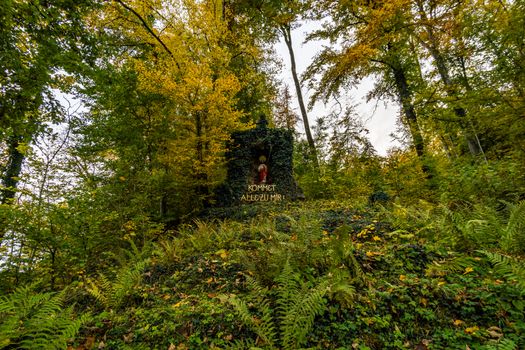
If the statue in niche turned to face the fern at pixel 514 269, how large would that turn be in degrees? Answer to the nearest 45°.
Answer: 0° — it already faces it

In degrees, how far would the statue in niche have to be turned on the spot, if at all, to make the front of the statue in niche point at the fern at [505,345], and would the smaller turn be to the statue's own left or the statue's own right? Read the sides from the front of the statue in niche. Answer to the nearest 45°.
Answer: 0° — it already faces it

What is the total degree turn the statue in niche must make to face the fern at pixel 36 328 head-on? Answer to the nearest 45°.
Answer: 0° — it already faces it

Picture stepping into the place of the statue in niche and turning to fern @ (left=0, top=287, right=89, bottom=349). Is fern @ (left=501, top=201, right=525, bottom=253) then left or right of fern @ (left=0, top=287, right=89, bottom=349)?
left

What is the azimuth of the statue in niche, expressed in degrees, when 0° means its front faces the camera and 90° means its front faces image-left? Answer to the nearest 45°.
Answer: approximately 0°

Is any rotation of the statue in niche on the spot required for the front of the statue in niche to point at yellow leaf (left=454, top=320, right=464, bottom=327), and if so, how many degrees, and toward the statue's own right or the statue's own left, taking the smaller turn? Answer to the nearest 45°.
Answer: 0° — it already faces it

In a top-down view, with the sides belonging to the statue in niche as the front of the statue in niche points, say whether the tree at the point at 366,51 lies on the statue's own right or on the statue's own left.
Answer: on the statue's own left
